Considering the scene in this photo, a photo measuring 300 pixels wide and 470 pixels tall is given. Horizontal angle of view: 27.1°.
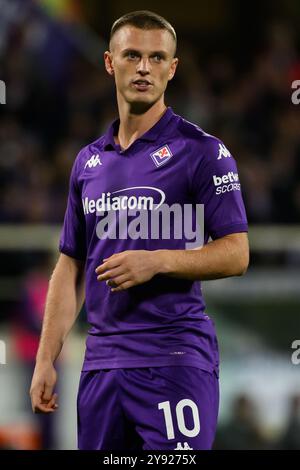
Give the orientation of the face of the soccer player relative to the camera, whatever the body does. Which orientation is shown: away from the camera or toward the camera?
toward the camera

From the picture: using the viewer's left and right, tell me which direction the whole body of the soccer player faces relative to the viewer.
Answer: facing the viewer and to the left of the viewer
